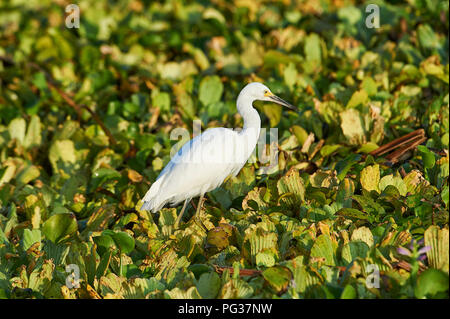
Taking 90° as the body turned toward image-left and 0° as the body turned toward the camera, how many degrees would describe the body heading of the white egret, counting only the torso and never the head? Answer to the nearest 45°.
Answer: approximately 270°
